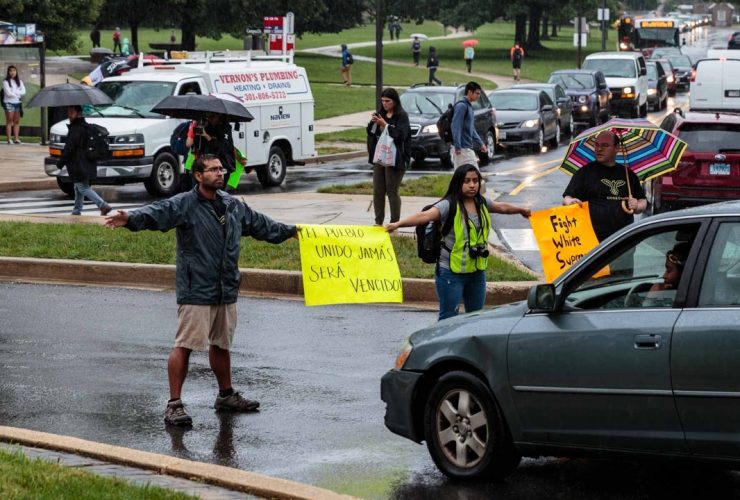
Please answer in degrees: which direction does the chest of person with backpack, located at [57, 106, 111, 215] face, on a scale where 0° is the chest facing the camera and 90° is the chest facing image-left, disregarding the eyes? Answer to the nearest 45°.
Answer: approximately 90°

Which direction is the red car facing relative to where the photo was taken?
away from the camera

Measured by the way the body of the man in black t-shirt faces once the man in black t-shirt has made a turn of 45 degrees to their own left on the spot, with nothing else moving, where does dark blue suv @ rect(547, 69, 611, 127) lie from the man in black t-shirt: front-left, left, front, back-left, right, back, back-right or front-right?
back-left

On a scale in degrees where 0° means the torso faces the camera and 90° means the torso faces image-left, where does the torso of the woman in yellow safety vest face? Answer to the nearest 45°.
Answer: approximately 315°

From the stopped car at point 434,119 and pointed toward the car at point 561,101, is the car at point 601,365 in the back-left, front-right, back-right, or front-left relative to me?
back-right

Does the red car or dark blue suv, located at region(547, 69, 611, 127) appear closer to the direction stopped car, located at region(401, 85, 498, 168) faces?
the red car

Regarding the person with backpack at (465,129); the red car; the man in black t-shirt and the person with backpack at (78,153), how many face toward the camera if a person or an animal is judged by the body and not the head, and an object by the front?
1

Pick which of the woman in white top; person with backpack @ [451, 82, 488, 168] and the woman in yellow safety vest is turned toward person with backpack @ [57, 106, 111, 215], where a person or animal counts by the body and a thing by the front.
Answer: the woman in white top

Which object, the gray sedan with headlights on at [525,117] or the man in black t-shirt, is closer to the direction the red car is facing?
the gray sedan with headlights on

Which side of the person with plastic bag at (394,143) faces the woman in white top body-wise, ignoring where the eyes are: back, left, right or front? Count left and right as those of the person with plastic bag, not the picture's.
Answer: right
